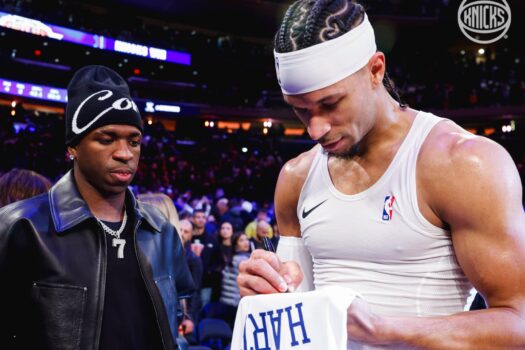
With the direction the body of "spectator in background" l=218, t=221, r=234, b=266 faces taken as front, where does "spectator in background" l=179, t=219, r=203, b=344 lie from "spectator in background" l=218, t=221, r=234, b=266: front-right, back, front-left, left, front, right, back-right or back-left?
front

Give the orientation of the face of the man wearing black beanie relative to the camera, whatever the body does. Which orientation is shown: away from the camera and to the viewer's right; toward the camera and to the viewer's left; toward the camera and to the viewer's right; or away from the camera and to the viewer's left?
toward the camera and to the viewer's right

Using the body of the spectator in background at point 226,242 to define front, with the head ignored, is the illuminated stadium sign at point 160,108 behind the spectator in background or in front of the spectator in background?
behind

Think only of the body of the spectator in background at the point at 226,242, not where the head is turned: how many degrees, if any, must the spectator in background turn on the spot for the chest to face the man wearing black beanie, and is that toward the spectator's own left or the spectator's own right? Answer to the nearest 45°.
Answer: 0° — they already face them

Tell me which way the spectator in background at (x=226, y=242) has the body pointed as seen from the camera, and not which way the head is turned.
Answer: toward the camera

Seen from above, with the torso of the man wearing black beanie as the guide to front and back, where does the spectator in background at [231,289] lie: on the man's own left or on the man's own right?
on the man's own left

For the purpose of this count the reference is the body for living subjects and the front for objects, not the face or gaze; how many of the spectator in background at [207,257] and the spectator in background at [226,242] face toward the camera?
2

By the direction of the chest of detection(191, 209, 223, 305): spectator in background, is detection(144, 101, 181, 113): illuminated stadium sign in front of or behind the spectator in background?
behind

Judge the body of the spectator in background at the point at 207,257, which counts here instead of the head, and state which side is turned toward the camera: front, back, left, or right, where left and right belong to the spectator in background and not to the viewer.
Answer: front

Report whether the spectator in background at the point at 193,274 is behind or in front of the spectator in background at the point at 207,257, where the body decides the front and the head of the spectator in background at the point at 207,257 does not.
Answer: in front
